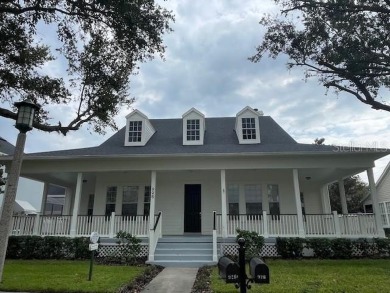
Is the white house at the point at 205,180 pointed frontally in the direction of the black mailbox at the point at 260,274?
yes

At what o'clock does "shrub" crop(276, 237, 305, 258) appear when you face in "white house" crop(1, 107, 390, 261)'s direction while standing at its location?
The shrub is roughly at 10 o'clock from the white house.

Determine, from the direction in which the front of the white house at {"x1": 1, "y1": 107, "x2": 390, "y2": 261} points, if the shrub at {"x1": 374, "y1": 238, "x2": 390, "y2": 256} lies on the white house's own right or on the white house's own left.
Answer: on the white house's own left

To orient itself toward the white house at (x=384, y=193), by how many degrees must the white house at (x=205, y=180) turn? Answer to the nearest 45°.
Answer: approximately 135° to its left

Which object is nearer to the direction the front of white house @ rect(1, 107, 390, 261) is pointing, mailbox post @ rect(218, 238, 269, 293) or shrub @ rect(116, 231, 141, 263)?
the mailbox post

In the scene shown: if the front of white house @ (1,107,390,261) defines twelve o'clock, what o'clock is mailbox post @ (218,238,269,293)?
The mailbox post is roughly at 12 o'clock from the white house.

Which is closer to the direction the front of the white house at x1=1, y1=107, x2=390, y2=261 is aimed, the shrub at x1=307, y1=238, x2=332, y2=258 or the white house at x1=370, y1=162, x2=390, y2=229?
the shrub

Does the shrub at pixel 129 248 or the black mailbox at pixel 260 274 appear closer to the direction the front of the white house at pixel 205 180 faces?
the black mailbox

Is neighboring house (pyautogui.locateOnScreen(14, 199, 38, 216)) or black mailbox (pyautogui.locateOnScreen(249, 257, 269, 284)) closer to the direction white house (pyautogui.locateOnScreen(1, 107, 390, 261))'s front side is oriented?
the black mailbox

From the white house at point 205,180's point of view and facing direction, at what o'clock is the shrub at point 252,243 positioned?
The shrub is roughly at 11 o'clock from the white house.

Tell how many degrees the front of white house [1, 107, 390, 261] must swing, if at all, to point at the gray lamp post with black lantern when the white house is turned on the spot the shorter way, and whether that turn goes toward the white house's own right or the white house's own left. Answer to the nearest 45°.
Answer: approximately 45° to the white house's own right

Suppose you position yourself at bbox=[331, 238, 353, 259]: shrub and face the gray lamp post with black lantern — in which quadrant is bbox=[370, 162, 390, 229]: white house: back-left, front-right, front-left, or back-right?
back-right

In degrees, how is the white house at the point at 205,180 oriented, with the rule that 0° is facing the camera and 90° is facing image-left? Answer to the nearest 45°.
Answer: approximately 0°
